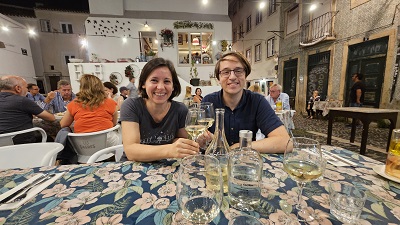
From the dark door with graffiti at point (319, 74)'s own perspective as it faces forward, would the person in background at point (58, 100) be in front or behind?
in front

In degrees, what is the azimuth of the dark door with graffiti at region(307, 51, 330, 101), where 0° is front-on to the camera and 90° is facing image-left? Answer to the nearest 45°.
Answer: approximately 45°

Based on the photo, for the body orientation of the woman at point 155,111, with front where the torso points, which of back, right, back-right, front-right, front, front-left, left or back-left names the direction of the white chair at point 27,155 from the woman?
right

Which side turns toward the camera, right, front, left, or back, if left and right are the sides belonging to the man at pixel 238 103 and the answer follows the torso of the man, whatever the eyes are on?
front

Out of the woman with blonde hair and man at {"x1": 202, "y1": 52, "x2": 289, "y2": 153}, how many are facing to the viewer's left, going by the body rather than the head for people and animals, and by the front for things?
0

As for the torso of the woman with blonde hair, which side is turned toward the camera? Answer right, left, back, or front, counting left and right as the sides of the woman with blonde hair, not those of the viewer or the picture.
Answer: back

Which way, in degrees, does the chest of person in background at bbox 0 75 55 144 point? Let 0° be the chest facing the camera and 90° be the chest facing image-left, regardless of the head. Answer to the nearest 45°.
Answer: approximately 225°

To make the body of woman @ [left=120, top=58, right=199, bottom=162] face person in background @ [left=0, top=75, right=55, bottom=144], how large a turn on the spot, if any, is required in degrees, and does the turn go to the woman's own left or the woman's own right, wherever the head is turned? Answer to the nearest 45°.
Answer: approximately 135° to the woman's own right

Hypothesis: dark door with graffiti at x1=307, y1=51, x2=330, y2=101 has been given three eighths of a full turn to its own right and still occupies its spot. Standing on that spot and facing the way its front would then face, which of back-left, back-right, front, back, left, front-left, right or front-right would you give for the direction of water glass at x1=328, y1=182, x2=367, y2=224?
back

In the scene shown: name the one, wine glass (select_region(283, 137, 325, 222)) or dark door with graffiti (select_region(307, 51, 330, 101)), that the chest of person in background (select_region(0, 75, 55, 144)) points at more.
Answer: the dark door with graffiti
